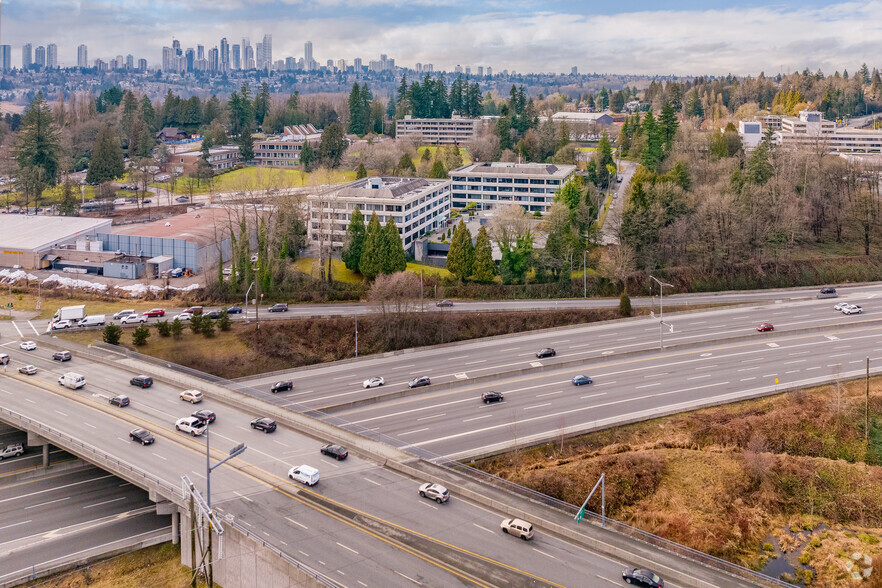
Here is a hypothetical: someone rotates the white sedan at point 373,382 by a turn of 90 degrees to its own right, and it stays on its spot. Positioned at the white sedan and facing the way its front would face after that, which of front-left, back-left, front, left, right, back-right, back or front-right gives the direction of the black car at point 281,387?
front-left

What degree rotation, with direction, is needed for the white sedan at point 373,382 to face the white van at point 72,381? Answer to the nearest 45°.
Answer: approximately 45° to its right

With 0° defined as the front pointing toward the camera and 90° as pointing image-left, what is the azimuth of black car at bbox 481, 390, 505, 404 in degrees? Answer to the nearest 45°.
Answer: approximately 225°
